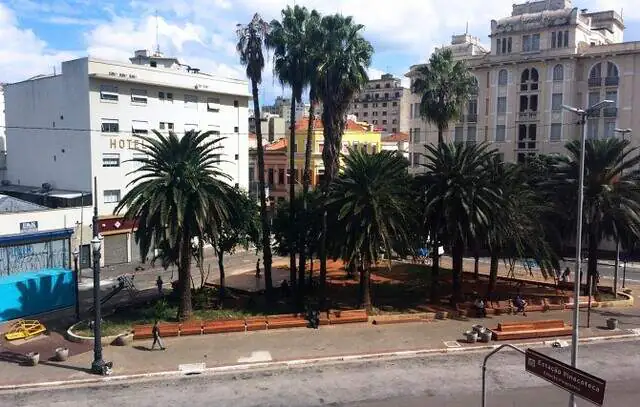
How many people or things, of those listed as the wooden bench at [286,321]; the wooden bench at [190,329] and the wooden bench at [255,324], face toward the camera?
3

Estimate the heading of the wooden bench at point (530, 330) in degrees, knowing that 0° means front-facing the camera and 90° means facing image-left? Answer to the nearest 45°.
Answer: approximately 0°

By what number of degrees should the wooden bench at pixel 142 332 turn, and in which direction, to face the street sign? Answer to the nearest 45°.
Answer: approximately 45° to its left

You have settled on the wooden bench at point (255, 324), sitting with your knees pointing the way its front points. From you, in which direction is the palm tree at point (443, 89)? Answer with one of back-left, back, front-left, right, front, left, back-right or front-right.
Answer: back-left

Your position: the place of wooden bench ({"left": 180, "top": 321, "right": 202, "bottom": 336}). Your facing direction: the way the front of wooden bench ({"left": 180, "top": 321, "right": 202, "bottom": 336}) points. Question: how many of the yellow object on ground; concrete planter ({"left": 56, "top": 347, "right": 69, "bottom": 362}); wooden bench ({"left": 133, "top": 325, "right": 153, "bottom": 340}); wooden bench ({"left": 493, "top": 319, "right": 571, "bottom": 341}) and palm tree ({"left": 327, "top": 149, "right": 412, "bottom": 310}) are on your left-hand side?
2

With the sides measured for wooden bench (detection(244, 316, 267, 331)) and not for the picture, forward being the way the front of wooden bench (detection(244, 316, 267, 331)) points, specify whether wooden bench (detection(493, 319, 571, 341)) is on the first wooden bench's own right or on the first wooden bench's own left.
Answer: on the first wooden bench's own left

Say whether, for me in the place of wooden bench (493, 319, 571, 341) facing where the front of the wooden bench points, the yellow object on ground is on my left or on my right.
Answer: on my right

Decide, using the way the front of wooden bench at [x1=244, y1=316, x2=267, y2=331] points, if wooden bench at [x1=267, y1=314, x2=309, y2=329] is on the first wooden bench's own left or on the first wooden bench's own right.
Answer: on the first wooden bench's own left

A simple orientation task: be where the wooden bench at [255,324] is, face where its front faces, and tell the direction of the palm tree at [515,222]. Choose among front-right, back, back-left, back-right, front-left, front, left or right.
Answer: left

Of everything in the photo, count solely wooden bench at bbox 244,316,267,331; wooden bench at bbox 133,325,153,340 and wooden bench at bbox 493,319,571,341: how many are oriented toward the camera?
3
